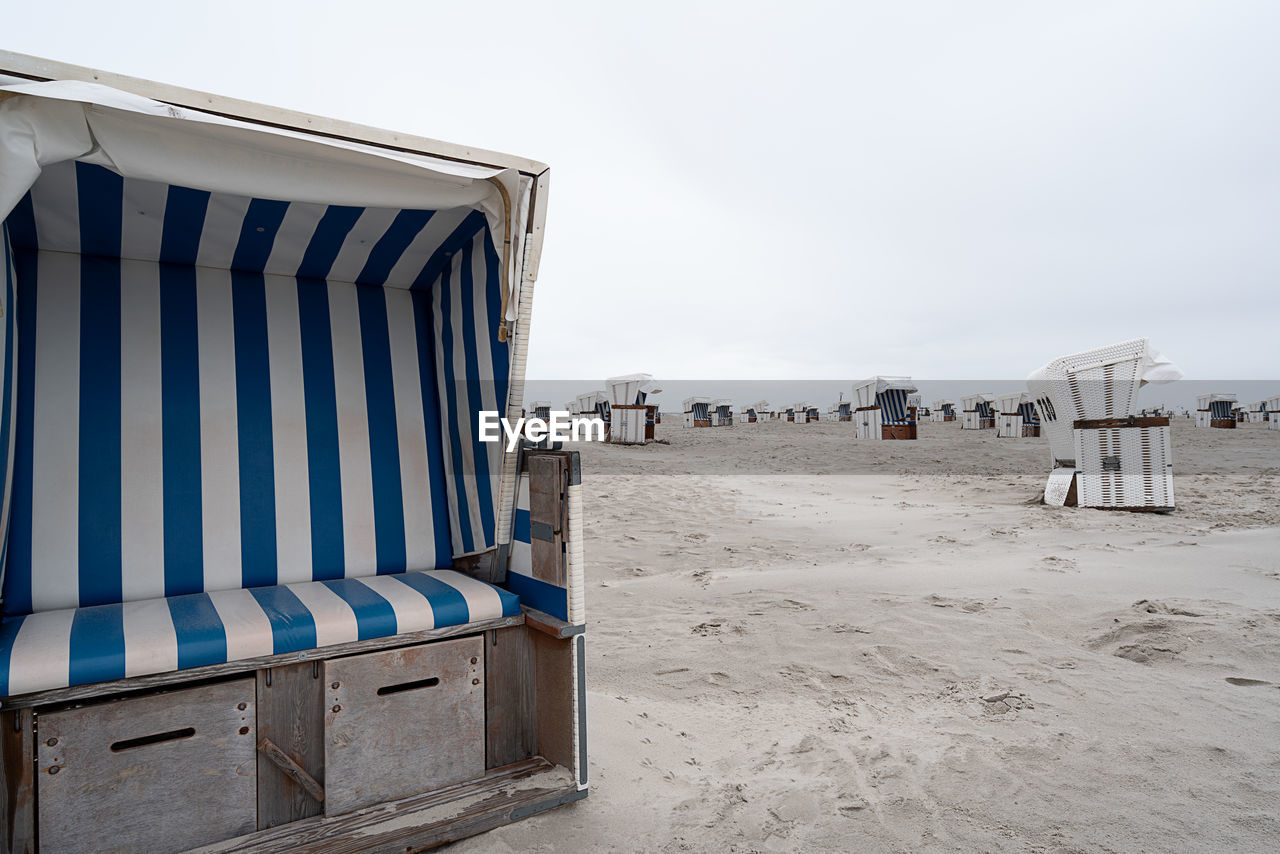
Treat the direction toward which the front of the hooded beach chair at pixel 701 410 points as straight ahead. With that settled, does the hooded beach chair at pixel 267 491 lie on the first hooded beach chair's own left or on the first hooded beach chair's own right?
on the first hooded beach chair's own right

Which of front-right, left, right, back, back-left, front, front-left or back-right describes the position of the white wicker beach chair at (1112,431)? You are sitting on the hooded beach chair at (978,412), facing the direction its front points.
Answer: front-right

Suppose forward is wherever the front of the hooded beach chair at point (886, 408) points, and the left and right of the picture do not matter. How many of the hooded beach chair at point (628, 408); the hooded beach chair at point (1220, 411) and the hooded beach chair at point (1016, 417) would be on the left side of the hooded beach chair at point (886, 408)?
2

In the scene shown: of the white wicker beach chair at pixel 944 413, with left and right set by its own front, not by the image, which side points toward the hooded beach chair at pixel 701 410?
right

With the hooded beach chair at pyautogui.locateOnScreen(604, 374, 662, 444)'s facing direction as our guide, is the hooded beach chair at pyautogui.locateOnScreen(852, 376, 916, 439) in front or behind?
in front

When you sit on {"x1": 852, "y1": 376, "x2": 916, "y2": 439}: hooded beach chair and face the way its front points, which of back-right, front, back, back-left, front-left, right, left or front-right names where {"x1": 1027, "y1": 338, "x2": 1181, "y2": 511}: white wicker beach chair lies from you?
front-right

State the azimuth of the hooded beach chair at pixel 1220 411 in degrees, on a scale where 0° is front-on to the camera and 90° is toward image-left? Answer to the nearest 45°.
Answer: approximately 315°
